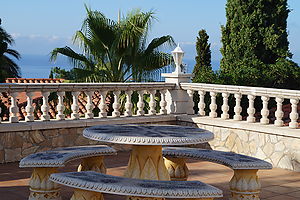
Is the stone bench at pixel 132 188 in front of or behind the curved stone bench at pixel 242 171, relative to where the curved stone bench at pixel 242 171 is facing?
in front

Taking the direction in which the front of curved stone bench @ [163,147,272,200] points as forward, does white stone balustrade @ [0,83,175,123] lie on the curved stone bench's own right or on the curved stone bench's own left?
on the curved stone bench's own right

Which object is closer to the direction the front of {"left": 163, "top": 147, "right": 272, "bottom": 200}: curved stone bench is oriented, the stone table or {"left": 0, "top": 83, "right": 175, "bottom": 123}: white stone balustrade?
the stone table

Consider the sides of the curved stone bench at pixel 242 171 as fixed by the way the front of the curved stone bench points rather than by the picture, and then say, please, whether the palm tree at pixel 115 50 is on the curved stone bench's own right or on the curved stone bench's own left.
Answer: on the curved stone bench's own right

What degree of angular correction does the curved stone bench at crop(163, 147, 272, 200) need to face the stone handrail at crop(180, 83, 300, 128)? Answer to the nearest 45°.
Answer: approximately 135° to its right

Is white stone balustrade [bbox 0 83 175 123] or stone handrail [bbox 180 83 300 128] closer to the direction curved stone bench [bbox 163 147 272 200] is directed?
the white stone balustrade

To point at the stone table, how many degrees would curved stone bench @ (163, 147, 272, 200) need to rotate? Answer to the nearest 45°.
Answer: approximately 45° to its right

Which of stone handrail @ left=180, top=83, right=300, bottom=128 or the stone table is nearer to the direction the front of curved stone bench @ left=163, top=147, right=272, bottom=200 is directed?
the stone table

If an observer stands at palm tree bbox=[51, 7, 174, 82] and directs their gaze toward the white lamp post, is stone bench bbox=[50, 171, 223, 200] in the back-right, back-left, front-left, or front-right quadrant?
front-right
